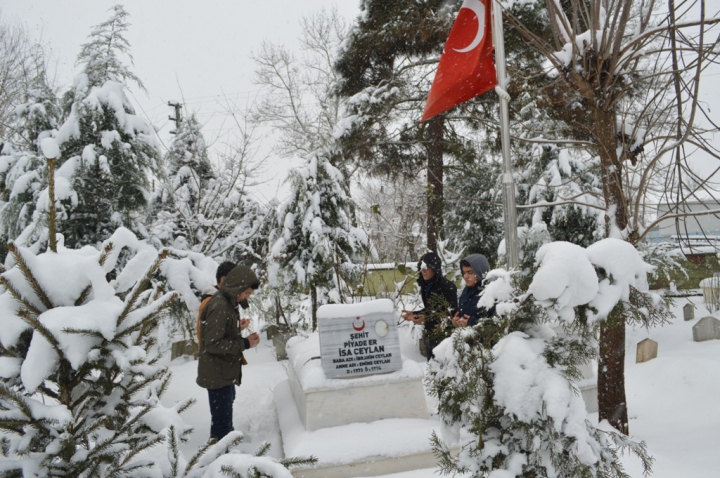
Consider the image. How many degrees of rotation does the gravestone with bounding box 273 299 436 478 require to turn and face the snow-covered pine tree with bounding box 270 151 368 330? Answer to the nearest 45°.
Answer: approximately 180°

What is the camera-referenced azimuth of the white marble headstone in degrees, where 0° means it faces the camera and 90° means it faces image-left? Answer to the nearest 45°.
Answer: approximately 0°

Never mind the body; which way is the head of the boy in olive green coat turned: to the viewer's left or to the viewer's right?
to the viewer's right

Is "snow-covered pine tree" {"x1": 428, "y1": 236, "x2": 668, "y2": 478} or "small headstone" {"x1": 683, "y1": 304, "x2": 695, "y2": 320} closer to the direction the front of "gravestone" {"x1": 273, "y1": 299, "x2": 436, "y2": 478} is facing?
the snow-covered pine tree

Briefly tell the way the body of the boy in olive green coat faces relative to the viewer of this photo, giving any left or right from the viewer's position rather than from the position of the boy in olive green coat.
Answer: facing to the right of the viewer

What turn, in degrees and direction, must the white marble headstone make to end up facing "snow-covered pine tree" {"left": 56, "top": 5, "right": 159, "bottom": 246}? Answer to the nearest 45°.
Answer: approximately 135° to its right

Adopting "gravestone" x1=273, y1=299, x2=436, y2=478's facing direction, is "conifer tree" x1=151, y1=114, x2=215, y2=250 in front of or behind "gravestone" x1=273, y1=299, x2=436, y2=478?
behind

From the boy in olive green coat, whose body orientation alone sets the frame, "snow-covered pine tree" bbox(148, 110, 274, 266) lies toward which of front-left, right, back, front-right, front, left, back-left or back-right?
left

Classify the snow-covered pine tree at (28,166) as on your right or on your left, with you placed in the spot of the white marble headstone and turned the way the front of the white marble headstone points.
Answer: on your right

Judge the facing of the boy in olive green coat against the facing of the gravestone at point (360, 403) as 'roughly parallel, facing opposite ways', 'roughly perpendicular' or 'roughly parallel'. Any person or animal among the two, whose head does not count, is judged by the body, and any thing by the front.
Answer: roughly perpendicular

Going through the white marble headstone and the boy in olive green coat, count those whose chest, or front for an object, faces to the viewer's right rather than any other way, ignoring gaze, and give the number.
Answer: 1
